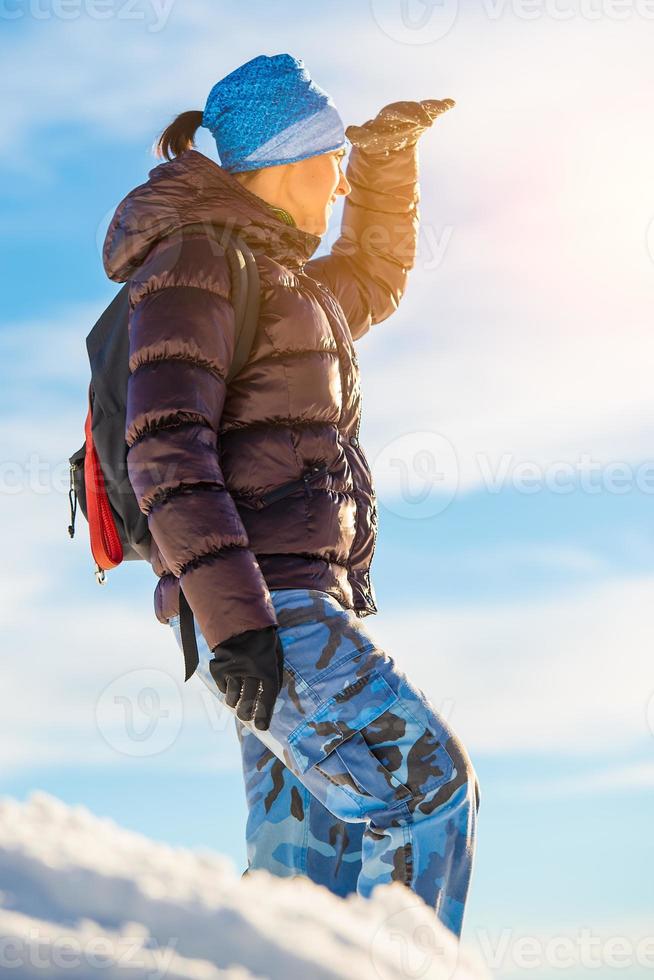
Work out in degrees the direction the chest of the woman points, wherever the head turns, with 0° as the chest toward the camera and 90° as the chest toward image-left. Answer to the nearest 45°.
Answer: approximately 270°

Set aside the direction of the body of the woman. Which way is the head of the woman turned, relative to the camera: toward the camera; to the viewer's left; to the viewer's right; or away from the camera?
to the viewer's right
